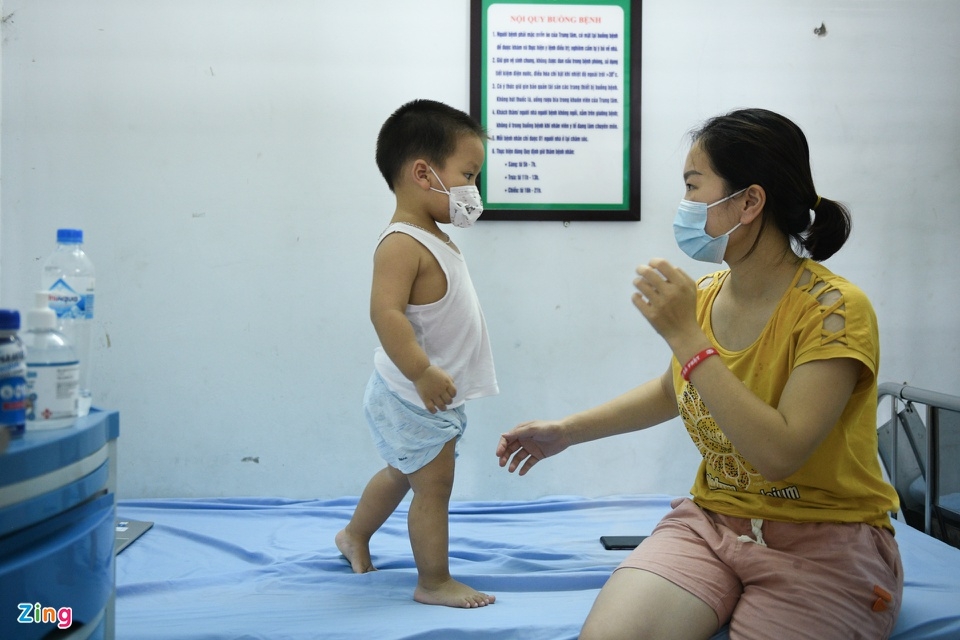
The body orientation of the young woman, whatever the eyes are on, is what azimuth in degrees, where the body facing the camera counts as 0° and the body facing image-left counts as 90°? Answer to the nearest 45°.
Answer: approximately 45°

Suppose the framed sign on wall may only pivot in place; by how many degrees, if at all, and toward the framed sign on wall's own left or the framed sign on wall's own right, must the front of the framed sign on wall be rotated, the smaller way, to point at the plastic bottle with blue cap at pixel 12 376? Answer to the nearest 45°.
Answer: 0° — it already faces it

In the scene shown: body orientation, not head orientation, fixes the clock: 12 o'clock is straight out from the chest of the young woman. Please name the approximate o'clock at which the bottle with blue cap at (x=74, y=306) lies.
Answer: The bottle with blue cap is roughly at 1 o'clock from the young woman.

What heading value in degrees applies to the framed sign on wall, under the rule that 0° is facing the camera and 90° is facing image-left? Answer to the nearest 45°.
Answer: approximately 0°

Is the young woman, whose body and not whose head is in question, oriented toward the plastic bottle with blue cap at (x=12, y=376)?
yes

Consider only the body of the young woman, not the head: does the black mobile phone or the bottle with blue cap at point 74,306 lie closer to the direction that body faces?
the bottle with blue cap

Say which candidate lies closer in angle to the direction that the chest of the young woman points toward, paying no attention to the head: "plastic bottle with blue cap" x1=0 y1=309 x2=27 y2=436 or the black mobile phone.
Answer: the plastic bottle with blue cap
